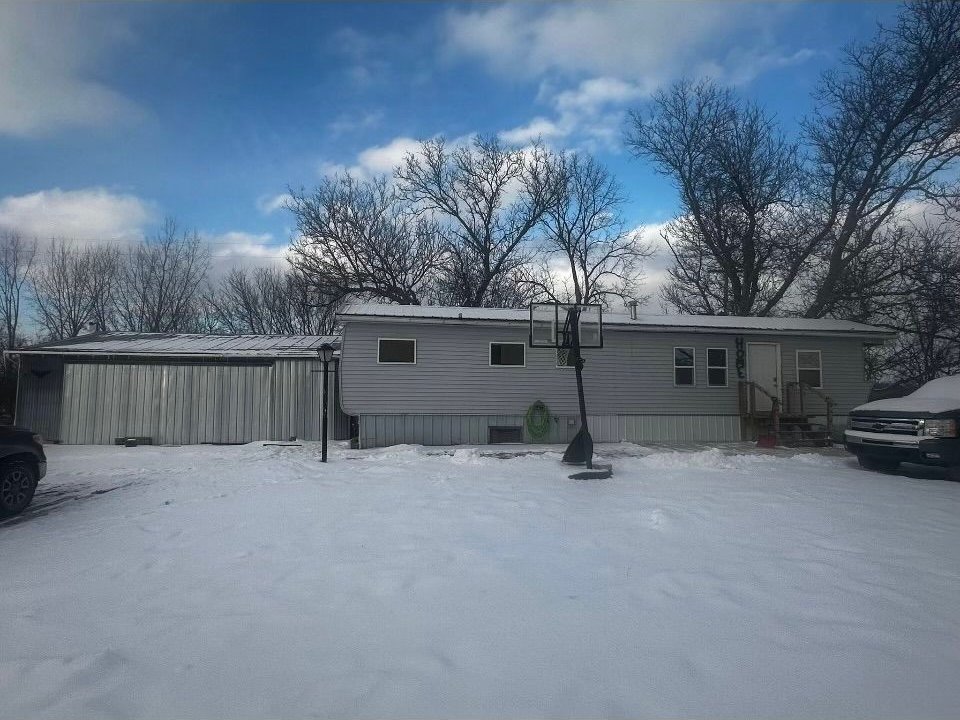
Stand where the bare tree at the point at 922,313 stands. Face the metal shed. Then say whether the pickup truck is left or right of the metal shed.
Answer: left

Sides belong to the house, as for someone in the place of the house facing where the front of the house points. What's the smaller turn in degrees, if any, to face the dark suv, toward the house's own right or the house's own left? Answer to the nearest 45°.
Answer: approximately 45° to the house's own right

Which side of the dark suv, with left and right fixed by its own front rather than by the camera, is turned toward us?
right

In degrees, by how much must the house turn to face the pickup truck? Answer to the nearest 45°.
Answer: approximately 45° to its left

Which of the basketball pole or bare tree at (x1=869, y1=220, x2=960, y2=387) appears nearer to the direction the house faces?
the basketball pole

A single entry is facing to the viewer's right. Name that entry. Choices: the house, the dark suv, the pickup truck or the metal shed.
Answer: the dark suv
